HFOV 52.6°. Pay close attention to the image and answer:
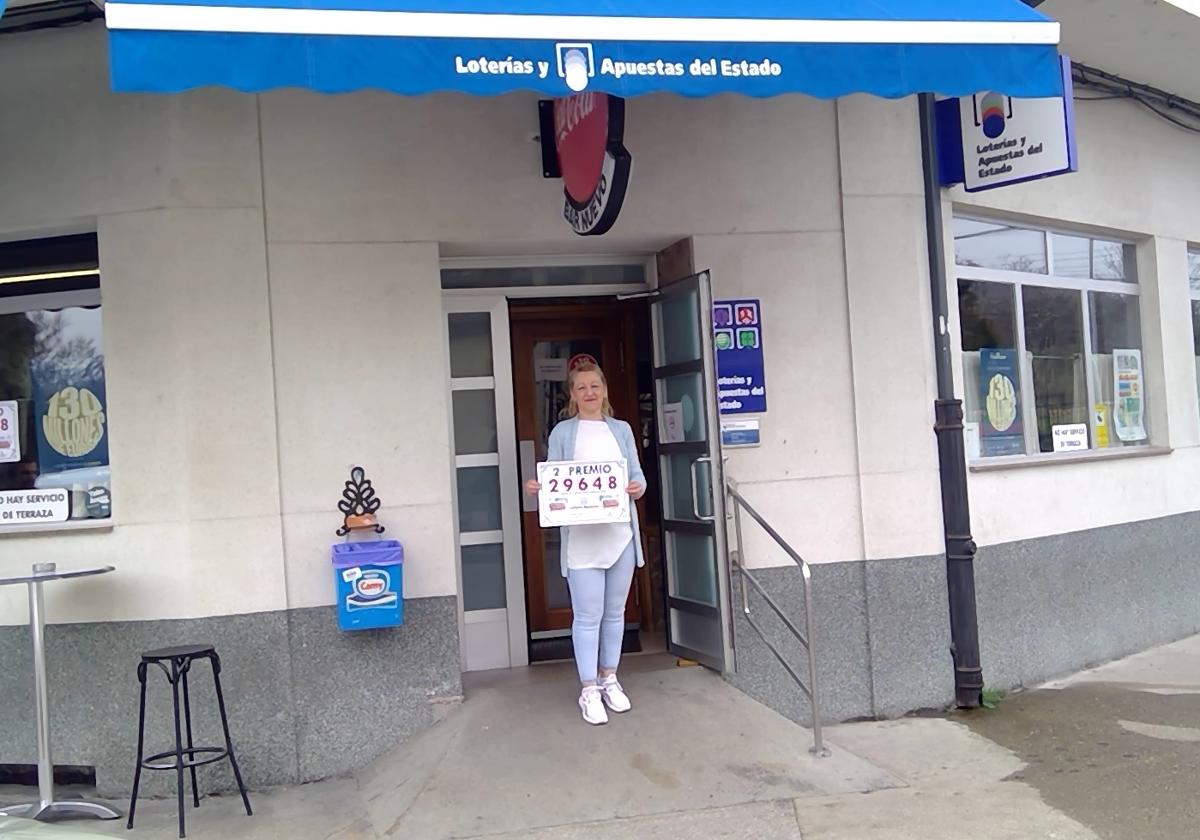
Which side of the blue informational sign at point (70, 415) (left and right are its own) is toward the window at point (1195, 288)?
left

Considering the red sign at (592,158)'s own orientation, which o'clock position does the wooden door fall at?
The wooden door is roughly at 4 o'clock from the red sign.

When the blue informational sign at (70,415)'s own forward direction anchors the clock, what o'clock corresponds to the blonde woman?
The blonde woman is roughly at 10 o'clock from the blue informational sign.

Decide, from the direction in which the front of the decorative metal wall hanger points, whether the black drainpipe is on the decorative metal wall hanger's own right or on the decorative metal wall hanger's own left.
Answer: on the decorative metal wall hanger's own left

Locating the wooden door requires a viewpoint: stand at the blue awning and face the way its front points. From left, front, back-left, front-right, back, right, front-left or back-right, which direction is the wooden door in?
back

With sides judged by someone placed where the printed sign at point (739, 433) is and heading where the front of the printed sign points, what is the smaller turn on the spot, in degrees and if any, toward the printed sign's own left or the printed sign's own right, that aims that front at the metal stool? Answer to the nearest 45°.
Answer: approximately 45° to the printed sign's own right

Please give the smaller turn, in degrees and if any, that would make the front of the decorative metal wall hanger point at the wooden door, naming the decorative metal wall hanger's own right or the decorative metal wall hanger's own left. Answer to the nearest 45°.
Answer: approximately 135° to the decorative metal wall hanger's own left

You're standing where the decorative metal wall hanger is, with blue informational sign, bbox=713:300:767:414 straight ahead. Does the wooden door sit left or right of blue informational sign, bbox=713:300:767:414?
left
